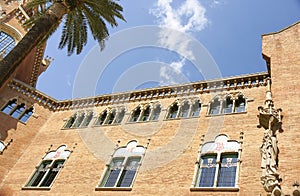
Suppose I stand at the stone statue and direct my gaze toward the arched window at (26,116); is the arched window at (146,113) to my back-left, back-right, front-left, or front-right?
front-right

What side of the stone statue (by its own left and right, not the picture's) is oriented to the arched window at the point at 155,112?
right

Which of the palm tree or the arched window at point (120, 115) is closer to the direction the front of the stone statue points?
the palm tree

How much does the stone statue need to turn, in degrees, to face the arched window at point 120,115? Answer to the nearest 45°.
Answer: approximately 90° to its right

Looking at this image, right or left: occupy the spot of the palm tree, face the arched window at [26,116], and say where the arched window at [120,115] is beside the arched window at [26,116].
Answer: right

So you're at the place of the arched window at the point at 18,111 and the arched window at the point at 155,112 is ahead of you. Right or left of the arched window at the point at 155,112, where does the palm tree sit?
right

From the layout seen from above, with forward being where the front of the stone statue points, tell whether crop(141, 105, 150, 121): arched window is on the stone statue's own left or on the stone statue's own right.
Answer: on the stone statue's own right

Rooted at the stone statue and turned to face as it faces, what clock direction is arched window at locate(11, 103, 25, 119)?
The arched window is roughly at 2 o'clock from the stone statue.

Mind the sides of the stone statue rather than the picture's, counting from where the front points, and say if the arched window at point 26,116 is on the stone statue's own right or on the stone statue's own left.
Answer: on the stone statue's own right

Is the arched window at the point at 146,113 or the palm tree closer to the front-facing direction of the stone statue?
the palm tree

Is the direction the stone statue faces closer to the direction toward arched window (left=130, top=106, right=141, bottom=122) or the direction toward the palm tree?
the palm tree

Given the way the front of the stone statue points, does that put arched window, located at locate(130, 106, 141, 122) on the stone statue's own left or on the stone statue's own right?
on the stone statue's own right
